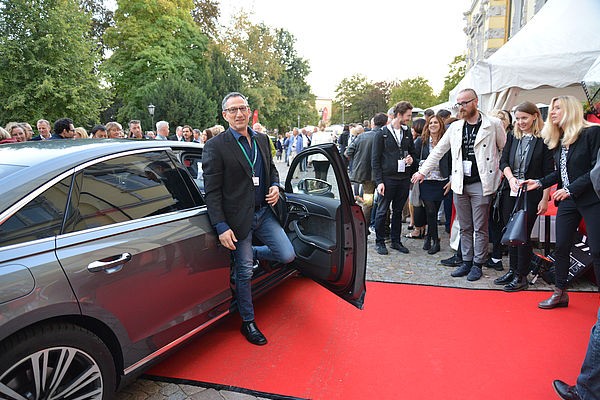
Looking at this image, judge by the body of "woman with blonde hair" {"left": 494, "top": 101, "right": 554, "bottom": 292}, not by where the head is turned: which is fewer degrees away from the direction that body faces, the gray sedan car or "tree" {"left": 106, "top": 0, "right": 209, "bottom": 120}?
the gray sedan car

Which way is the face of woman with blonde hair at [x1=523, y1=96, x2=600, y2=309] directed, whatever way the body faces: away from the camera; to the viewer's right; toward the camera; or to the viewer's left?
to the viewer's left

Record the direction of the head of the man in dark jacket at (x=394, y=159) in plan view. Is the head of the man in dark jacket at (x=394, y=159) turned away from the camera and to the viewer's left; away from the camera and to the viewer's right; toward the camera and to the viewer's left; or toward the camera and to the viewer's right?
toward the camera and to the viewer's right

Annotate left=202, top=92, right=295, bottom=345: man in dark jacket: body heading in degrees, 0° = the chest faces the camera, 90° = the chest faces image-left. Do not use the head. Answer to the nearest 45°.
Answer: approximately 315°

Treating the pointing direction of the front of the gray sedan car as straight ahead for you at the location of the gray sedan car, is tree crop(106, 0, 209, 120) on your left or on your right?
on your left

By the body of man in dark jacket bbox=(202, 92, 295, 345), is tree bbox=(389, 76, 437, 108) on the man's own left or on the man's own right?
on the man's own left

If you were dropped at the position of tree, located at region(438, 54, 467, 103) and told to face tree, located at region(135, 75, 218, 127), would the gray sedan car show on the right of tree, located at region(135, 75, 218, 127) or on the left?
left
